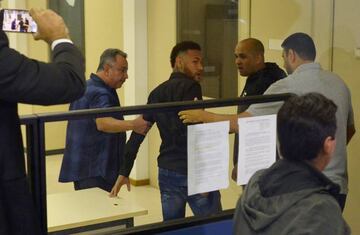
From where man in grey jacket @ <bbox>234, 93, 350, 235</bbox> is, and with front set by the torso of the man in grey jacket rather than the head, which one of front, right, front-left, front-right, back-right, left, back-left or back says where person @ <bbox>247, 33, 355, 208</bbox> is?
front-left

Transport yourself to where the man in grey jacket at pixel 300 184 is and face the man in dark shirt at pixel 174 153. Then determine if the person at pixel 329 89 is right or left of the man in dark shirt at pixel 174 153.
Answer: right

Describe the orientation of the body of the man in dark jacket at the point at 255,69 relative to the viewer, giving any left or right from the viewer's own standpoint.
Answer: facing the viewer and to the left of the viewer

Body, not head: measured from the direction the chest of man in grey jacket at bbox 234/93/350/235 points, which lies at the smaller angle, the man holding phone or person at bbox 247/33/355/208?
the person

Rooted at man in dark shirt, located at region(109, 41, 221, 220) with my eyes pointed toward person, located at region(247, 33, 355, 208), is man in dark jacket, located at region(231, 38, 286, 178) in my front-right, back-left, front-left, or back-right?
front-left

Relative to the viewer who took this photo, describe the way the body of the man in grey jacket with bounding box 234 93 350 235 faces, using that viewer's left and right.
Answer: facing away from the viewer and to the right of the viewer

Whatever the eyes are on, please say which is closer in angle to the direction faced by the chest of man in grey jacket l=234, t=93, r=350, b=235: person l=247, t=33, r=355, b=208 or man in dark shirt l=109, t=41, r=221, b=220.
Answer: the person

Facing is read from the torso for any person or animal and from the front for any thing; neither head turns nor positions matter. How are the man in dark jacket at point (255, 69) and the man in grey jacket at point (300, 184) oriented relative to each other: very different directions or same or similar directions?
very different directions

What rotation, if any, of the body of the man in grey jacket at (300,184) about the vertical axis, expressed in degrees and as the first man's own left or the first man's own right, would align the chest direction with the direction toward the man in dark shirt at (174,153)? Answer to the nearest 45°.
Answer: approximately 90° to the first man's own left

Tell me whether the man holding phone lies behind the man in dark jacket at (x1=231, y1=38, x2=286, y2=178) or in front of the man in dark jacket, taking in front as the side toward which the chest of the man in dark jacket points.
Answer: in front

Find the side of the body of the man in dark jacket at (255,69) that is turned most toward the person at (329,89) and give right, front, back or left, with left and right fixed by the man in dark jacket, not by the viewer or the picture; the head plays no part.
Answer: left
